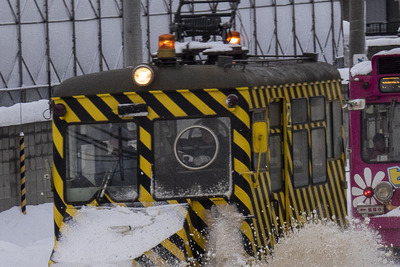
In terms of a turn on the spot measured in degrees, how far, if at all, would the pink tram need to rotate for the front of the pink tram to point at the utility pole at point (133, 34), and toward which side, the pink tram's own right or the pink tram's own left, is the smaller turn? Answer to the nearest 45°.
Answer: approximately 90° to the pink tram's own right

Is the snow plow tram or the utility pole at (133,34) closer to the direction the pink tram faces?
the snow plow tram

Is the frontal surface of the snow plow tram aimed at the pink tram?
no

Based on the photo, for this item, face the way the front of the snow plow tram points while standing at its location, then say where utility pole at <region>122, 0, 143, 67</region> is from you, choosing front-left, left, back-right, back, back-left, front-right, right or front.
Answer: back

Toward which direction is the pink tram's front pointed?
toward the camera

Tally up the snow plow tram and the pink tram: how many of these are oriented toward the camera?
2

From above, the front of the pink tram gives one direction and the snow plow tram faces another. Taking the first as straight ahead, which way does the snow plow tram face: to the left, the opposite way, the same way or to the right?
the same way

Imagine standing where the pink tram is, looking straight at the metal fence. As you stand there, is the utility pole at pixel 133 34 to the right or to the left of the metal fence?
left

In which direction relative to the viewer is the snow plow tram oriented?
toward the camera

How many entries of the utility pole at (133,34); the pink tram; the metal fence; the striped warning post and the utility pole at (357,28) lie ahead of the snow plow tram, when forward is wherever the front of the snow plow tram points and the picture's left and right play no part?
0

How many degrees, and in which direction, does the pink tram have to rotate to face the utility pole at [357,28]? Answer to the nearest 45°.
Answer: approximately 180°

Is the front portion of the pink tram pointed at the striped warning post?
no

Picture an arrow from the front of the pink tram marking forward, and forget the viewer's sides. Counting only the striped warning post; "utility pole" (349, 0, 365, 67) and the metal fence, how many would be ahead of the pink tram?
0

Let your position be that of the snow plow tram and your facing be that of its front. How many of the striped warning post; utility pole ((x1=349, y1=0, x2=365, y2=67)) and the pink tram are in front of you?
0
